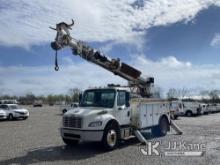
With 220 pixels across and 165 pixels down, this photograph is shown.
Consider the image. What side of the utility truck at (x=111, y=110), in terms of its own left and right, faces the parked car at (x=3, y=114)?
right

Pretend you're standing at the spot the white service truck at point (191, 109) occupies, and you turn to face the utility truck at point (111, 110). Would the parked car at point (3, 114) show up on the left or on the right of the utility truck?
right

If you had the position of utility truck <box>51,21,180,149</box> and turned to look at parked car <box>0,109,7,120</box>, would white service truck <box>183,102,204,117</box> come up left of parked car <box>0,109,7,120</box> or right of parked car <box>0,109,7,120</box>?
right

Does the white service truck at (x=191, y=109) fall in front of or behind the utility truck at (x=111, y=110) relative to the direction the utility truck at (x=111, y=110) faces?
behind

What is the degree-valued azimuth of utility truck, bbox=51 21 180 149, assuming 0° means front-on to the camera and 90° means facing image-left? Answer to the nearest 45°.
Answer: approximately 45°
